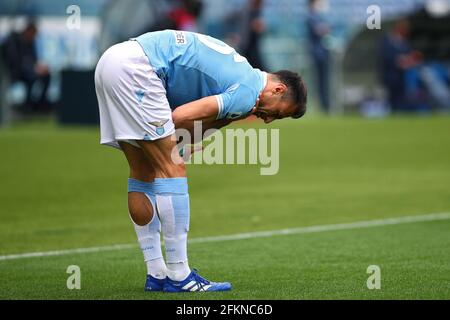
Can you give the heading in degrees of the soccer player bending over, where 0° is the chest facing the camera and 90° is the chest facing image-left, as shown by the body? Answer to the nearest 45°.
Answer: approximately 270°

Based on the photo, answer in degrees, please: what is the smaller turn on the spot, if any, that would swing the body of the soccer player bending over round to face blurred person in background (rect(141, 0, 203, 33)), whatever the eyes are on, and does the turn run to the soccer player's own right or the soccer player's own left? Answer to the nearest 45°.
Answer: approximately 90° to the soccer player's own left

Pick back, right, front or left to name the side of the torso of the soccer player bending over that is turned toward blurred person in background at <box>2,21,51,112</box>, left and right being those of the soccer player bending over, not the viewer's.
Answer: left

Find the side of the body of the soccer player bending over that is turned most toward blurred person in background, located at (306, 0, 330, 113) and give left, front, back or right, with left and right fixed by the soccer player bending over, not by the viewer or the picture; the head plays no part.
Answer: left
